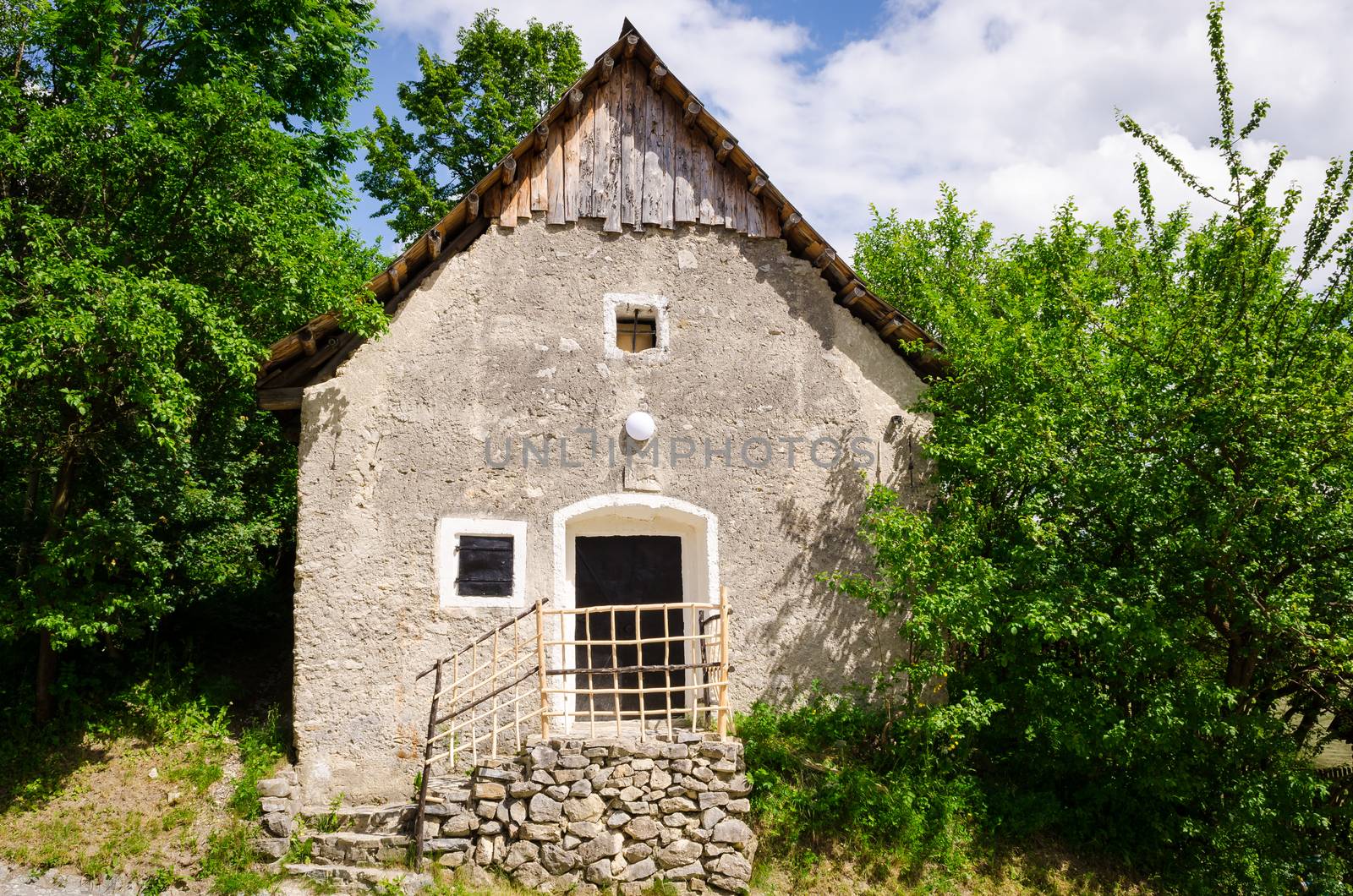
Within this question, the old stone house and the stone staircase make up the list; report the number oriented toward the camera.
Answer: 2

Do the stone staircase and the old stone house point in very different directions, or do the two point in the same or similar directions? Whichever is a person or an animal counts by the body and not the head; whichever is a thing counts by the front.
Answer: same or similar directions

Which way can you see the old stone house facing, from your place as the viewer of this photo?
facing the viewer

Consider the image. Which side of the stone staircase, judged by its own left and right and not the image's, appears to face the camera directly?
front

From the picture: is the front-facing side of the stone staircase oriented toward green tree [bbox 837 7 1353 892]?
no

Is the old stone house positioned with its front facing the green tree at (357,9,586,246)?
no

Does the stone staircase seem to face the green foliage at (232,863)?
no

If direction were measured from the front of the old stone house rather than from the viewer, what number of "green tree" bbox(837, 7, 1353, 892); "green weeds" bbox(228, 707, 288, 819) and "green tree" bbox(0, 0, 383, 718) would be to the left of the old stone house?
1
